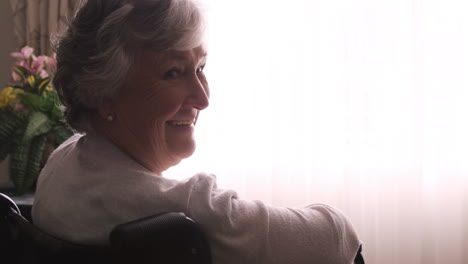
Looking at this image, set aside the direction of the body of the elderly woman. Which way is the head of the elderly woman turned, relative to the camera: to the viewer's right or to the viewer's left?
to the viewer's right

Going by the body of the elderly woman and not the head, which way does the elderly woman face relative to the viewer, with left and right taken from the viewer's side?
facing away from the viewer and to the right of the viewer
